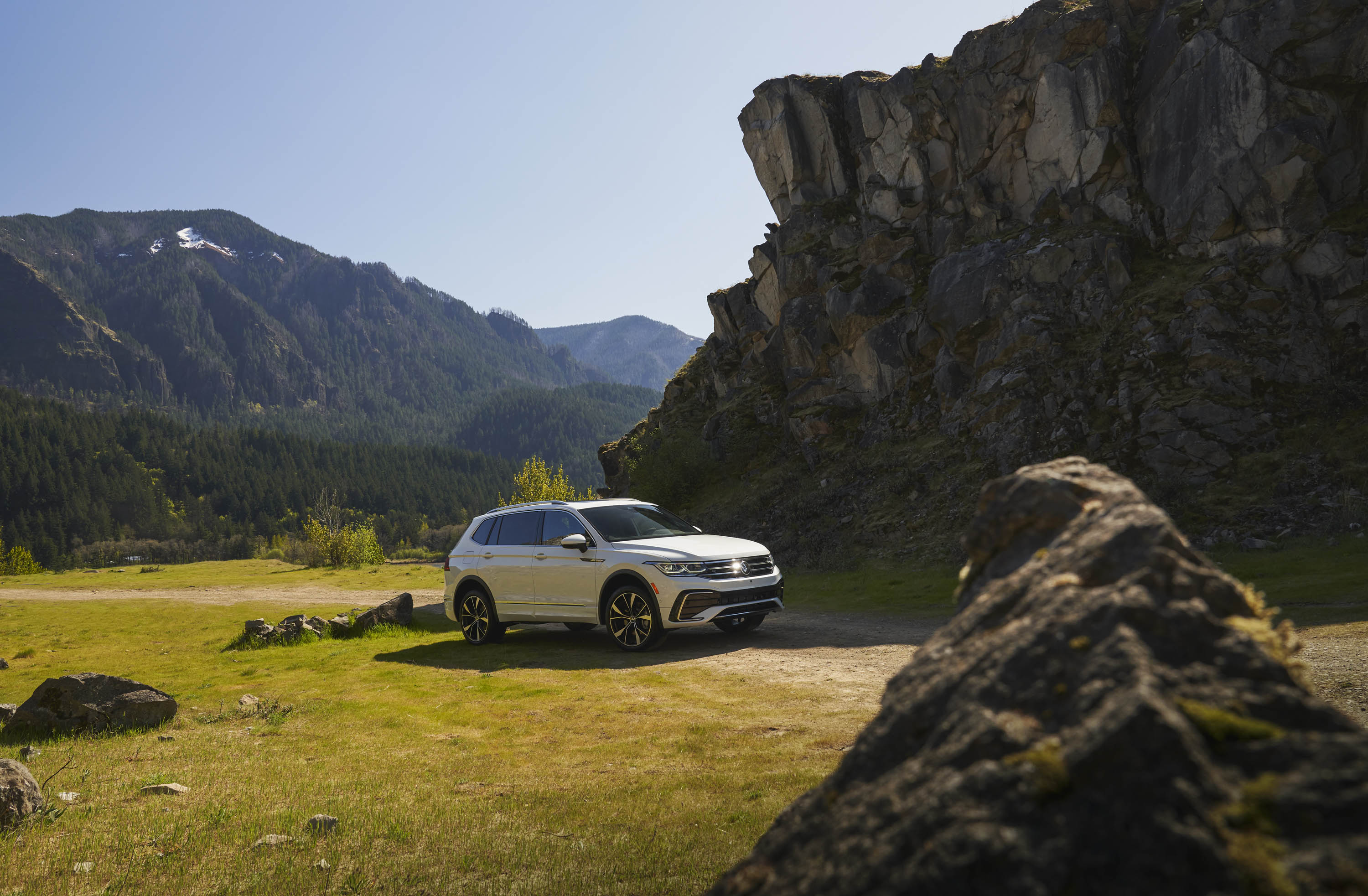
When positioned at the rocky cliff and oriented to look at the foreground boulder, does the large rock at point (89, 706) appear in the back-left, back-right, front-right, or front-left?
front-right

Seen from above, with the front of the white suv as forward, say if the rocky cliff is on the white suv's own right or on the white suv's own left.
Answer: on the white suv's own left

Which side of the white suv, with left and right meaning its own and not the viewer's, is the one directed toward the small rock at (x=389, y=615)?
back

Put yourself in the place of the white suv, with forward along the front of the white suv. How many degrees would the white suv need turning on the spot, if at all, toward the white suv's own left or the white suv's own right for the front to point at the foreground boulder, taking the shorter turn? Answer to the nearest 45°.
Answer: approximately 45° to the white suv's own right

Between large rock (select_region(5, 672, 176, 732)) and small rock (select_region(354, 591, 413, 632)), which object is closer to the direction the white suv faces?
the large rock

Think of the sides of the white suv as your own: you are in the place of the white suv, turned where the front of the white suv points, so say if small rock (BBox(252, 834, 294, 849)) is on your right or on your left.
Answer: on your right

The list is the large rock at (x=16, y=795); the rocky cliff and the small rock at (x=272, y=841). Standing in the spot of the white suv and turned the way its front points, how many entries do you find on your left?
1

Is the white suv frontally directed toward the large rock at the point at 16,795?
no

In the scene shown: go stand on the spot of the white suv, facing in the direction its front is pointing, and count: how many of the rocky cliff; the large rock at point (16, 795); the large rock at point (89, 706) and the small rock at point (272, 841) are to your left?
1

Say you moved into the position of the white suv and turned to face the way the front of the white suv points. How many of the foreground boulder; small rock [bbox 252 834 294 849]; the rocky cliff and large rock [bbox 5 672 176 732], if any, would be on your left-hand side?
1

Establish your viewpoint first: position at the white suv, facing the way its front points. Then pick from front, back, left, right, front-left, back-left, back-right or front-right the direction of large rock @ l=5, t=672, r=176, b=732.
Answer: right

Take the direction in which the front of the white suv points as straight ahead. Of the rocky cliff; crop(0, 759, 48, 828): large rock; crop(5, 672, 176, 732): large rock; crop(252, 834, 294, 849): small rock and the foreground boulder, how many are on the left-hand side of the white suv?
1

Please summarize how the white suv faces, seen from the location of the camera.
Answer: facing the viewer and to the right of the viewer

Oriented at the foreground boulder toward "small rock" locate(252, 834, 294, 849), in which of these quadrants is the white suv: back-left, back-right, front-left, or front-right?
front-right
